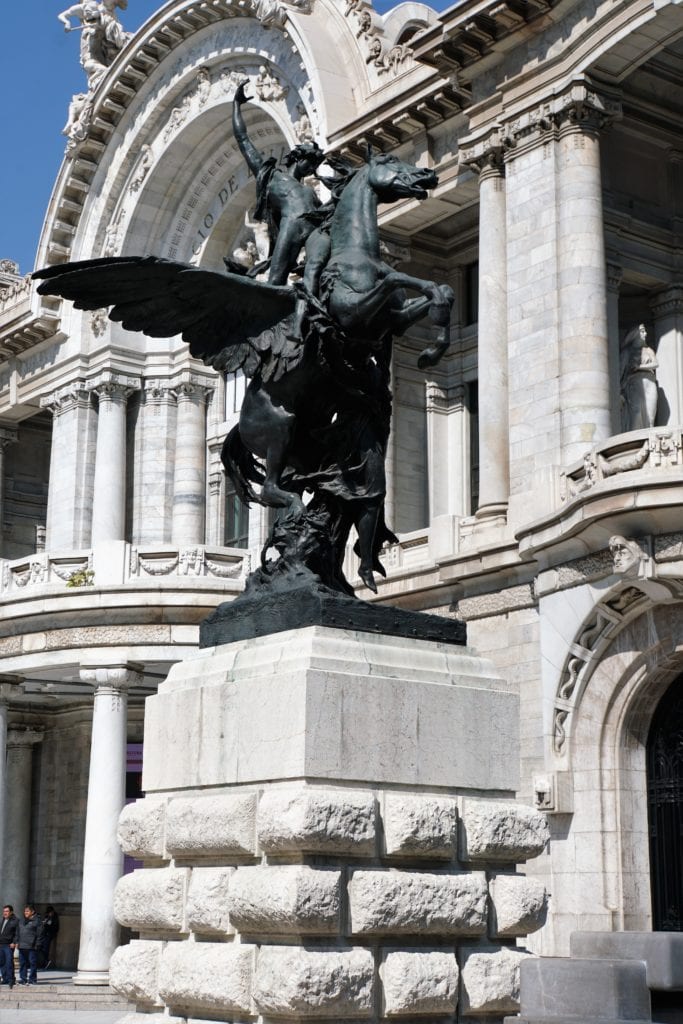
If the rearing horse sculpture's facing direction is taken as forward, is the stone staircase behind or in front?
behind

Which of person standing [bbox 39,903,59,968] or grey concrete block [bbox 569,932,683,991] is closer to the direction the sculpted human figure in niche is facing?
the grey concrete block

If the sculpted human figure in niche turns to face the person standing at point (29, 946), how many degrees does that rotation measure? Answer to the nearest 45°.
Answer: approximately 135° to its right

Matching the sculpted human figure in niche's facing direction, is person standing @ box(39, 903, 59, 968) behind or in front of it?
behind

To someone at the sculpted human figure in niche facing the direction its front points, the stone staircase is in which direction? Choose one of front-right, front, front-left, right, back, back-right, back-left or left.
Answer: back-right

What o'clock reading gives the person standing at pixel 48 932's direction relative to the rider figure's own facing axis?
The person standing is roughly at 7 o'clock from the rider figure.

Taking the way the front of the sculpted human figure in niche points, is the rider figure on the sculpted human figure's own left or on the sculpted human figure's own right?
on the sculpted human figure's own right

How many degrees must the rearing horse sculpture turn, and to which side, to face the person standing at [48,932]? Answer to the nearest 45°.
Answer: approximately 135° to its left

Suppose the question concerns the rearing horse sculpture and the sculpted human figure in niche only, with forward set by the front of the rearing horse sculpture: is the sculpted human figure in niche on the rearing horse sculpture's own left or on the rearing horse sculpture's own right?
on the rearing horse sculpture's own left

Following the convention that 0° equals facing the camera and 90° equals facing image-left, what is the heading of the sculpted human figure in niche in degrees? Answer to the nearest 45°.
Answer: approximately 315°

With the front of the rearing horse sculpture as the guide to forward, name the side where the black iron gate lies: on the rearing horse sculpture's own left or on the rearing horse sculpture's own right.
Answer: on the rearing horse sculpture's own left

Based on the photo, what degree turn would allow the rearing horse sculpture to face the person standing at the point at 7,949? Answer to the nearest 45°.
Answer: approximately 135° to its left

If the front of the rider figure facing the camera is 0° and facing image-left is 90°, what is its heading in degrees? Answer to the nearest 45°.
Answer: approximately 315°
